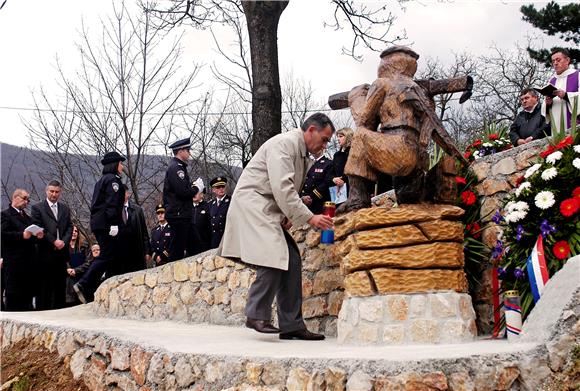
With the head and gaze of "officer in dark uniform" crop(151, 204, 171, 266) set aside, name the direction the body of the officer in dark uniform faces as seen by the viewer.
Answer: toward the camera

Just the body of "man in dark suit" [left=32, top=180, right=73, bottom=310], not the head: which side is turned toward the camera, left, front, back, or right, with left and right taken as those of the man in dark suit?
front

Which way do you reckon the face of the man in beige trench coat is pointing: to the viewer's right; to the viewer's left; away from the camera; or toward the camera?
to the viewer's right

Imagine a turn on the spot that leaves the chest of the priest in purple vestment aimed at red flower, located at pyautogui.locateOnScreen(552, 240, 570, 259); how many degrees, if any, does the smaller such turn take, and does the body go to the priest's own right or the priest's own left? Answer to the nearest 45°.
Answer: approximately 45° to the priest's own left

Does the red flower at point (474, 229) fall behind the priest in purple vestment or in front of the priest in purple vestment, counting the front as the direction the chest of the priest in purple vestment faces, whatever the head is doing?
in front

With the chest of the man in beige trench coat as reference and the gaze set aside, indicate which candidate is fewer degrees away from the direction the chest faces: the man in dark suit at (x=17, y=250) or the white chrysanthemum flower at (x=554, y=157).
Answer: the white chrysanthemum flower

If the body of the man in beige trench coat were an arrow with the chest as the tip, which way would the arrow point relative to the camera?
to the viewer's right

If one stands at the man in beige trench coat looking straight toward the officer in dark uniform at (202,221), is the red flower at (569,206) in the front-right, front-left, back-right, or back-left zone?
back-right

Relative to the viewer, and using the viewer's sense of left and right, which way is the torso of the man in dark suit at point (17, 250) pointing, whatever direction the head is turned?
facing the viewer and to the right of the viewer

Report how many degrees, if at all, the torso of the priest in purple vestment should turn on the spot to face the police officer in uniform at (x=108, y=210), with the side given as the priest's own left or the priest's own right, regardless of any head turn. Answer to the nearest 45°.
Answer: approximately 45° to the priest's own right
